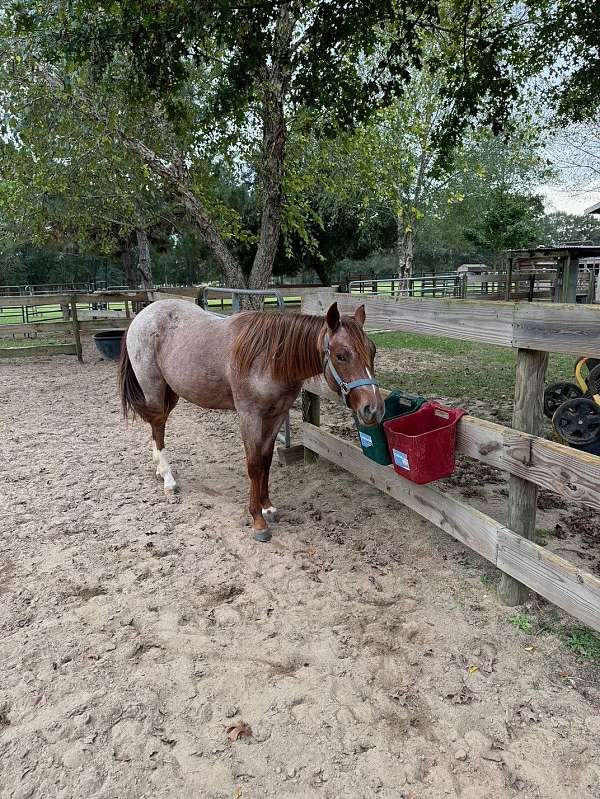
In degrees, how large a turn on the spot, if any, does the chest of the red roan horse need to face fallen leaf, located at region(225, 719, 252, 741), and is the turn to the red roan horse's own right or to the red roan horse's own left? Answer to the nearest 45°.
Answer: approximately 45° to the red roan horse's own right

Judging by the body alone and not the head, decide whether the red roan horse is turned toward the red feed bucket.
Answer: yes

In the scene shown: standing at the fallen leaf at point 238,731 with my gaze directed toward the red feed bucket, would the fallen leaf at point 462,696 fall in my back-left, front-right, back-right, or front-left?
front-right

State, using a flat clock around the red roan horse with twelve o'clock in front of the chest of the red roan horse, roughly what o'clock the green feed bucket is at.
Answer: The green feed bucket is roughly at 12 o'clock from the red roan horse.

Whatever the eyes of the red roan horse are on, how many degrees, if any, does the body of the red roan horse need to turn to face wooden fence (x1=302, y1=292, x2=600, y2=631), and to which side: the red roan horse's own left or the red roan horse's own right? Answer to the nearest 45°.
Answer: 0° — it already faces it

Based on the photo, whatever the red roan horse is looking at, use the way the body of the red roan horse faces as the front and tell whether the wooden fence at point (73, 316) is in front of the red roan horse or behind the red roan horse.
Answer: behind

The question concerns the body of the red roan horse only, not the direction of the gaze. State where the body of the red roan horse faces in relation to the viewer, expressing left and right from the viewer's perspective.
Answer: facing the viewer and to the right of the viewer

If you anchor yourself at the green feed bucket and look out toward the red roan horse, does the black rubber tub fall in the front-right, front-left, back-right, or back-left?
front-right

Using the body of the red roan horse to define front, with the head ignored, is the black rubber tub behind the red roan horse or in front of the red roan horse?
behind
